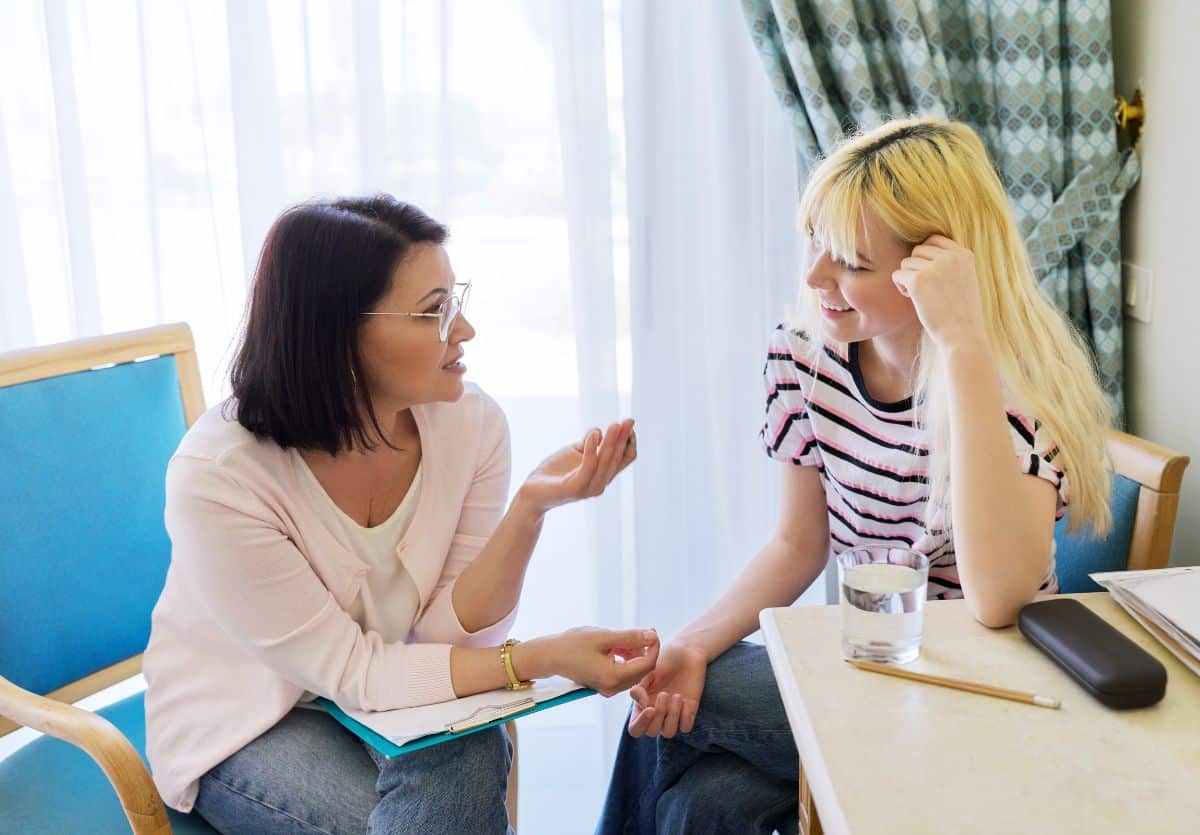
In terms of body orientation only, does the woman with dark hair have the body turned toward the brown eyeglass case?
yes

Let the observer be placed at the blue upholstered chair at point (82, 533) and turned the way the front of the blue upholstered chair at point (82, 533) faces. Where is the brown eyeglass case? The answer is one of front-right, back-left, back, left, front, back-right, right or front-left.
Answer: front

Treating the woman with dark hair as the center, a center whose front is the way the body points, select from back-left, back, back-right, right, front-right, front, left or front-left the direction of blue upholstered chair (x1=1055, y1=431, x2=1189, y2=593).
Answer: front-left

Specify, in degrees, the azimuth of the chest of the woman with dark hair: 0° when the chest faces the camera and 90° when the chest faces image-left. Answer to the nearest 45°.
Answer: approximately 315°

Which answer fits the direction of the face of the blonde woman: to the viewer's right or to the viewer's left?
to the viewer's left

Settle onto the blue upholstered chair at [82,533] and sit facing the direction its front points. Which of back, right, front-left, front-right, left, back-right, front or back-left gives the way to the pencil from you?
front

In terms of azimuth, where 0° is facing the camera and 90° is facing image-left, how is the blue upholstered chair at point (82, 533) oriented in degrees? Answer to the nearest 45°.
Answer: approximately 315°

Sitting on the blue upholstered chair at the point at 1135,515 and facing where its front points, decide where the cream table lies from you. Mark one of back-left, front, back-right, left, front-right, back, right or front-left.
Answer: front-left

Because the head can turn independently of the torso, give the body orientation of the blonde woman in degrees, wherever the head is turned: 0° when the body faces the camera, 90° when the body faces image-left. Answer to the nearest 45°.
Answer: approximately 45°

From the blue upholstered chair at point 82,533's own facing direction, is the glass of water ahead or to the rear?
ahead

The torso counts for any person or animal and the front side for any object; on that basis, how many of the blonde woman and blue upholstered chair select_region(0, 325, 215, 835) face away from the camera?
0

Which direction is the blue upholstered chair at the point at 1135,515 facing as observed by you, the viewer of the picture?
facing the viewer and to the left of the viewer
